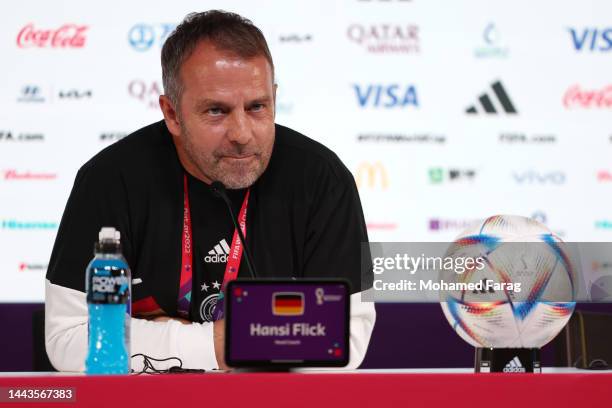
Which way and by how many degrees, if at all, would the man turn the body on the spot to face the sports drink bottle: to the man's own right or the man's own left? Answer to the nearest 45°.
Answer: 0° — they already face it

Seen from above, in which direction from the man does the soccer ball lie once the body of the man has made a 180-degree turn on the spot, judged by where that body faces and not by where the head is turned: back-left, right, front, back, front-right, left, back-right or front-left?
back-right

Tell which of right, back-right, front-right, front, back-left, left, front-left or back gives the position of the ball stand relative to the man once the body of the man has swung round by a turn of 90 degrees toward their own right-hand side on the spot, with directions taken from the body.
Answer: back-left

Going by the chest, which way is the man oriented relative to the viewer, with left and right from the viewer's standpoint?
facing the viewer
